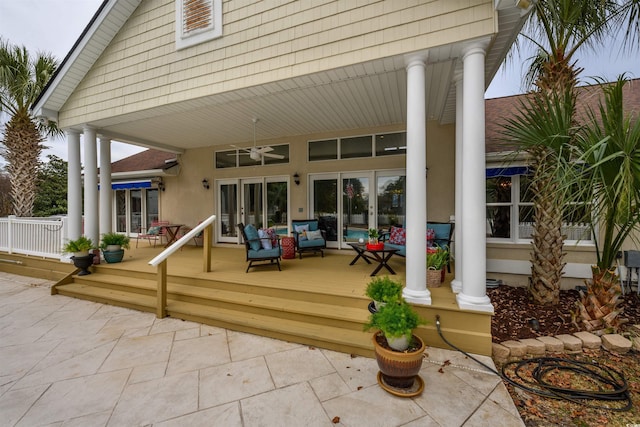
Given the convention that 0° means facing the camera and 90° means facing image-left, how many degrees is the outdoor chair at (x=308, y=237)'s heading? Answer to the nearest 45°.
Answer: approximately 315°

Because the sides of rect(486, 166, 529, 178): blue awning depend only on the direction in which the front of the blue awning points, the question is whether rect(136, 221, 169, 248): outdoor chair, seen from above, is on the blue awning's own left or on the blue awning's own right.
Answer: on the blue awning's own right

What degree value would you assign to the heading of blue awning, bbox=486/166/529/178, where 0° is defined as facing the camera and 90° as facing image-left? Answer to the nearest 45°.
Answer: approximately 0°

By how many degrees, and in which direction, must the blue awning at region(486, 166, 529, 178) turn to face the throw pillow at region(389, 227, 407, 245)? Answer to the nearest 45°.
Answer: approximately 45° to its right

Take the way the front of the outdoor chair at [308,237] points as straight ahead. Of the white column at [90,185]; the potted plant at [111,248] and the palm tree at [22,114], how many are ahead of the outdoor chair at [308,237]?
0

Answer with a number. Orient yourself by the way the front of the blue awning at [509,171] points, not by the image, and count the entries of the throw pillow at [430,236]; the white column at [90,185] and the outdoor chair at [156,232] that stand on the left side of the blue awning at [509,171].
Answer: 0
